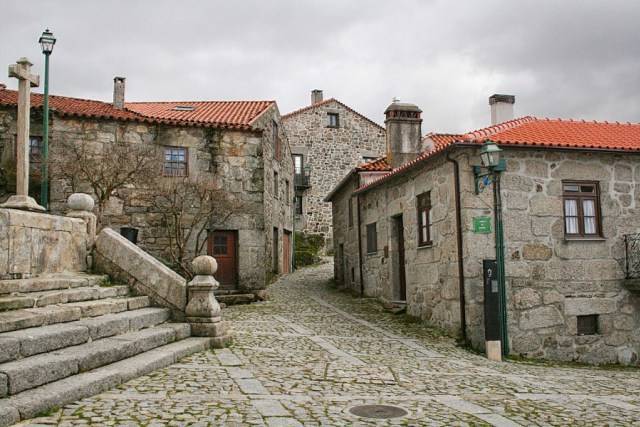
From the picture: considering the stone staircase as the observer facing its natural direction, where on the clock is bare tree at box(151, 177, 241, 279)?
The bare tree is roughly at 8 o'clock from the stone staircase.

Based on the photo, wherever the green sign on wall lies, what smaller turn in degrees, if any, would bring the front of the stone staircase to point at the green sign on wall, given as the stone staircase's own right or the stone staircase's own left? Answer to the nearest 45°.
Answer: approximately 45° to the stone staircase's own left

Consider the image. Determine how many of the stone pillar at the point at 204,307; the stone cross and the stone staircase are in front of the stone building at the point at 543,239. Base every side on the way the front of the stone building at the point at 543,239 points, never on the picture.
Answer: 3

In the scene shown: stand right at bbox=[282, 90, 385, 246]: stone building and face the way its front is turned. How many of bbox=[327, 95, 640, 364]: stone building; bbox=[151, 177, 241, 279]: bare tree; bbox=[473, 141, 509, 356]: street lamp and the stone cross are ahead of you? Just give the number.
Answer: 4

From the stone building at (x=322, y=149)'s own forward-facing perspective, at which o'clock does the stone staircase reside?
The stone staircase is roughly at 12 o'clock from the stone building.

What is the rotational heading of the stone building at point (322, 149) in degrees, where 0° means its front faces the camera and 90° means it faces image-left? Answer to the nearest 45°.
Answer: approximately 0°

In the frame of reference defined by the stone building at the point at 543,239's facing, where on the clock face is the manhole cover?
The manhole cover is roughly at 11 o'clock from the stone building.

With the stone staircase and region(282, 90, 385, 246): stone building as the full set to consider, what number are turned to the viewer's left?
0

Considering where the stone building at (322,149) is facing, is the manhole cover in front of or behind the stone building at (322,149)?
in front

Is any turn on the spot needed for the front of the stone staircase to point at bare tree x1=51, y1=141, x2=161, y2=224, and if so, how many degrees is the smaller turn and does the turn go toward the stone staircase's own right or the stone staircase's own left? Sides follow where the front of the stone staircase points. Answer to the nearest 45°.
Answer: approximately 135° to the stone staircase's own left

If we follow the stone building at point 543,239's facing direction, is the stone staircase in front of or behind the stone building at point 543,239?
in front

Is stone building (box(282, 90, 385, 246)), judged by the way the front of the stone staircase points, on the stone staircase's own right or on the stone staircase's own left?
on the stone staircase's own left

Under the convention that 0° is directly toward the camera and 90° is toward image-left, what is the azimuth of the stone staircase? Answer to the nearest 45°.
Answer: approximately 315°
